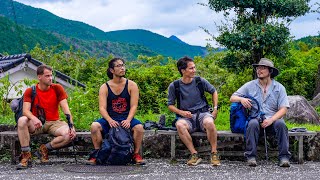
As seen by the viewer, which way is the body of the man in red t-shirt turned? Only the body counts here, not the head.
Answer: toward the camera

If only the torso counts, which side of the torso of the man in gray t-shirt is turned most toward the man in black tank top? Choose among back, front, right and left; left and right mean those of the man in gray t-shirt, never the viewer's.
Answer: right

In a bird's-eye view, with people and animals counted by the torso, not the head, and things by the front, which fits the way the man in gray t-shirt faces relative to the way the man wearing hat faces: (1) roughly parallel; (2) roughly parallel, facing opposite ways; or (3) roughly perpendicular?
roughly parallel

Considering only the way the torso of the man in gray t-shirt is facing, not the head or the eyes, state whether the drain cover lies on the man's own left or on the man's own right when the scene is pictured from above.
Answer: on the man's own right

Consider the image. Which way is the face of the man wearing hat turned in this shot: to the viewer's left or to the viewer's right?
to the viewer's left

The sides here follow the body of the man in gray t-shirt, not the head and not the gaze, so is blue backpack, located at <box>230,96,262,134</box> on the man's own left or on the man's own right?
on the man's own left

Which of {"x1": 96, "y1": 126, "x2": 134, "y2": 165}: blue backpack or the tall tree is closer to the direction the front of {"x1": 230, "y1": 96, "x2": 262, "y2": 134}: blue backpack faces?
the blue backpack

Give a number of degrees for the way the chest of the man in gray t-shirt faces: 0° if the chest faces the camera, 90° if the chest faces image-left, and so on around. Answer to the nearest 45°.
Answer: approximately 0°

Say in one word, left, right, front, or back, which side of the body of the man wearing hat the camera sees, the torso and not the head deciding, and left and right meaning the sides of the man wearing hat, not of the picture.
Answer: front

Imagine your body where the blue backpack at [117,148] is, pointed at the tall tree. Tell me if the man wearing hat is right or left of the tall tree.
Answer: right

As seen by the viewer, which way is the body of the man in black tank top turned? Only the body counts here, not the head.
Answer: toward the camera

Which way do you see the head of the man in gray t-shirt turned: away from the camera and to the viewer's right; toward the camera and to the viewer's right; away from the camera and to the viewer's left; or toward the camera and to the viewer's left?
toward the camera and to the viewer's right

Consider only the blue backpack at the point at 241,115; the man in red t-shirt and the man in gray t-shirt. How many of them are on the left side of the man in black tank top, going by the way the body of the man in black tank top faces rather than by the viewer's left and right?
2

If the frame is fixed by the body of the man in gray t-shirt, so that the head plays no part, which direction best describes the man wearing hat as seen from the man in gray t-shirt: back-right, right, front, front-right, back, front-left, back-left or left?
left

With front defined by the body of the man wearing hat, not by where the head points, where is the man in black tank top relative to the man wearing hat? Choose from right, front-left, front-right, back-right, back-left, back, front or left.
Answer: right
